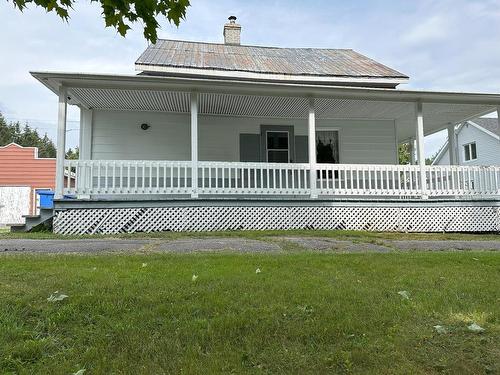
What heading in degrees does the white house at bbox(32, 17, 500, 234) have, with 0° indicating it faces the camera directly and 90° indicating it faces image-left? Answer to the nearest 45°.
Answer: approximately 0°

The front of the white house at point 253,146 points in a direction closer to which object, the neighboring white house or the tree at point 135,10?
the tree

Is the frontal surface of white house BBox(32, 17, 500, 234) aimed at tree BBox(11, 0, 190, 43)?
yes

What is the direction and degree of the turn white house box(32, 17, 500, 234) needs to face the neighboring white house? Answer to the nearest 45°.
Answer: approximately 135° to its left
